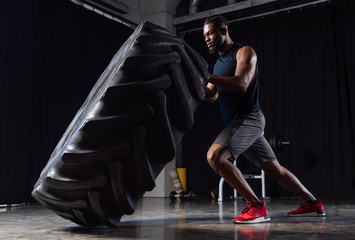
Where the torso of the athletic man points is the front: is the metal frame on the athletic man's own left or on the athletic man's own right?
on the athletic man's own right

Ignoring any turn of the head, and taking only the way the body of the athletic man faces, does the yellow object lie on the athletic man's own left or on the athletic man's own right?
on the athletic man's own right

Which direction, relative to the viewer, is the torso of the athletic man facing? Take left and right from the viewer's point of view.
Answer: facing to the left of the viewer

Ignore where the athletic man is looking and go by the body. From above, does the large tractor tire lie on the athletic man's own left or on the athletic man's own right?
on the athletic man's own right
